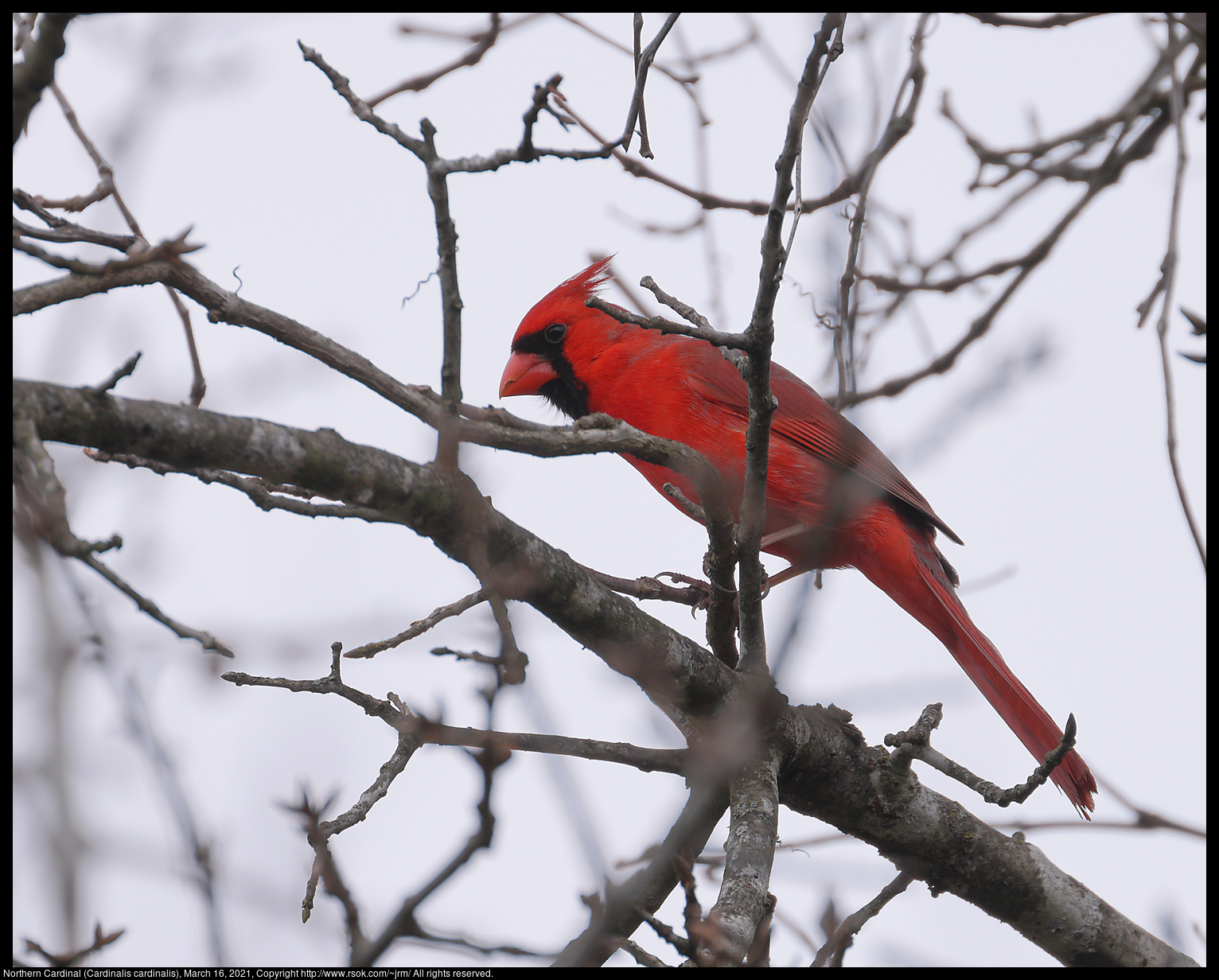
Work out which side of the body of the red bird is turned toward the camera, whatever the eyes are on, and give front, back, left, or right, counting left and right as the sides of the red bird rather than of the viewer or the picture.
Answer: left
